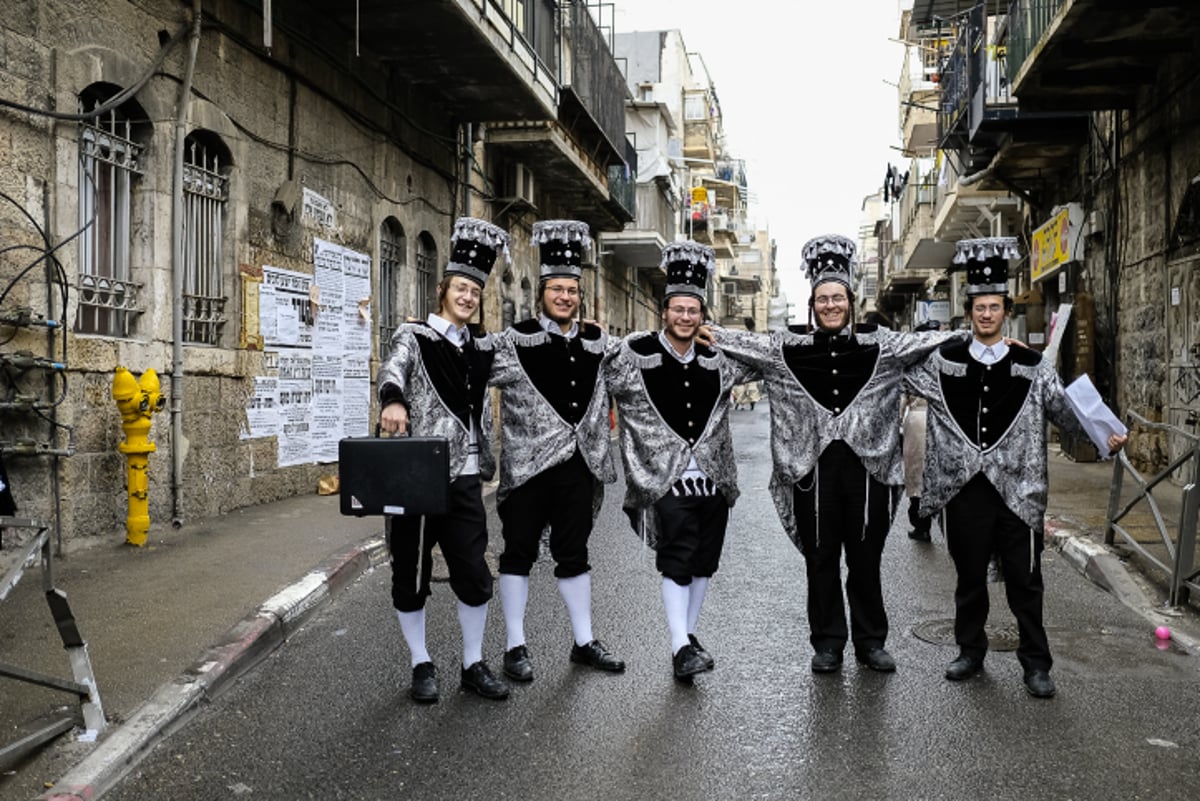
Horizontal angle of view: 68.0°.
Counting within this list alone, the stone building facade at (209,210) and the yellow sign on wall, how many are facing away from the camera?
0

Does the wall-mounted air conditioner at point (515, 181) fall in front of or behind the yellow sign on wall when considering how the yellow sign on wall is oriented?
in front

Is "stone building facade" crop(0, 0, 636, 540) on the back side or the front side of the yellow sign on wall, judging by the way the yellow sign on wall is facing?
on the front side

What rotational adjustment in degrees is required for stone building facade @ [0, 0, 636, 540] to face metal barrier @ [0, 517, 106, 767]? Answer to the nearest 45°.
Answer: approximately 45° to its right

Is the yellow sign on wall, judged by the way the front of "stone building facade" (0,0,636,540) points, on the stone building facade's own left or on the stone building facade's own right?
on the stone building facade's own left

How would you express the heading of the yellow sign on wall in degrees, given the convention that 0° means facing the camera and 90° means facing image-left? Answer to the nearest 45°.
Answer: approximately 45°

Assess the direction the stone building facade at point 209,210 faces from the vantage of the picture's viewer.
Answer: facing the viewer and to the right of the viewer

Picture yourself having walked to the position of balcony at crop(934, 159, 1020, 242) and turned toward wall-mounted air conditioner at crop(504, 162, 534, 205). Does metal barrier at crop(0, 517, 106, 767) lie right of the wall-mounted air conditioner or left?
left

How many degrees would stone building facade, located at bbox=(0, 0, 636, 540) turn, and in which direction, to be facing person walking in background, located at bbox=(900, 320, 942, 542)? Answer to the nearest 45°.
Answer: approximately 45° to its left
